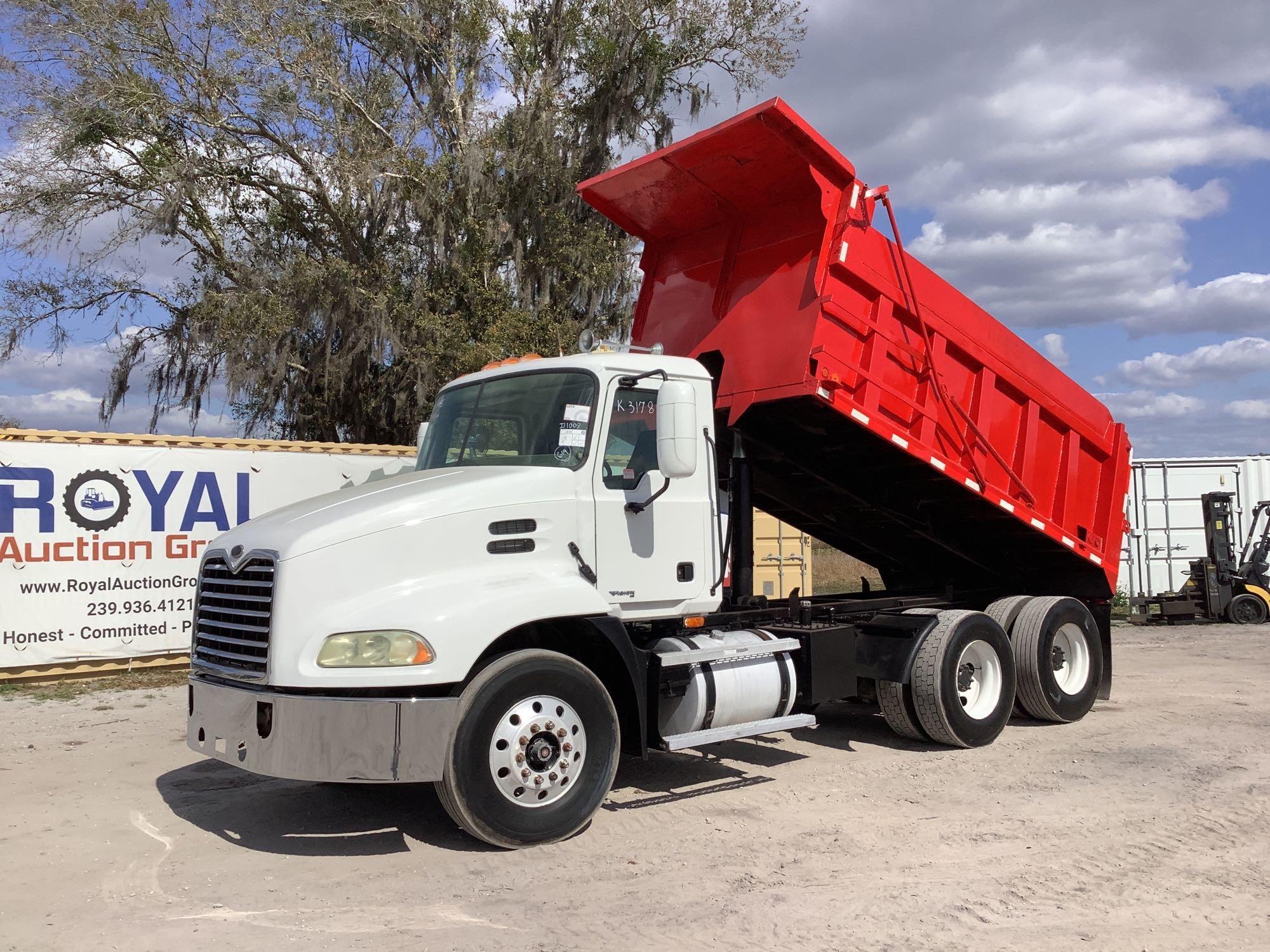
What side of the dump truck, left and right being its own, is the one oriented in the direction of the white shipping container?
back

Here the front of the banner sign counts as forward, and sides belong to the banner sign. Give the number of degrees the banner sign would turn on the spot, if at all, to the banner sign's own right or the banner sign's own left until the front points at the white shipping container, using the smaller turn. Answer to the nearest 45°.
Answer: approximately 90° to the banner sign's own left

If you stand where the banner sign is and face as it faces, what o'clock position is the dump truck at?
The dump truck is roughly at 11 o'clock from the banner sign.

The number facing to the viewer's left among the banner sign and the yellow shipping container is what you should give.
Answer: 0

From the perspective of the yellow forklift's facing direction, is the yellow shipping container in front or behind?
in front

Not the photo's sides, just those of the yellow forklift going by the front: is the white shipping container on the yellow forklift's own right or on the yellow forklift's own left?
on the yellow forklift's own right

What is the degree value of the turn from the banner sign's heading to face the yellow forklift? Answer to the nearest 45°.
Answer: approximately 90° to its left

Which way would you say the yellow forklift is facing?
to the viewer's left
